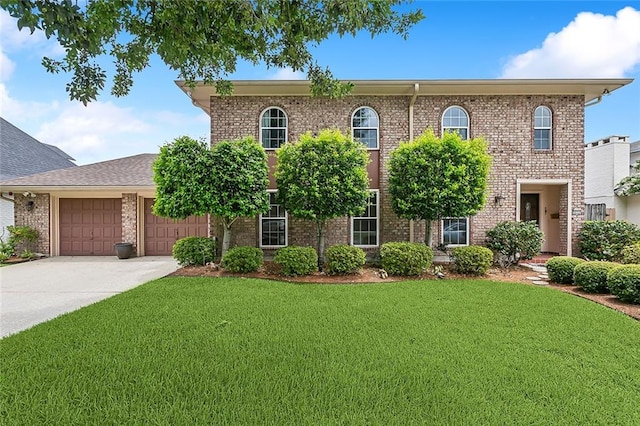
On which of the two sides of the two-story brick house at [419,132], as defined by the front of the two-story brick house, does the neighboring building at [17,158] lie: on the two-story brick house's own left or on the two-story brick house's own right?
on the two-story brick house's own right

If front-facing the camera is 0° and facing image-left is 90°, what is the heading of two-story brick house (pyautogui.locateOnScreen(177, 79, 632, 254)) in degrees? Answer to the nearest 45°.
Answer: approximately 0°

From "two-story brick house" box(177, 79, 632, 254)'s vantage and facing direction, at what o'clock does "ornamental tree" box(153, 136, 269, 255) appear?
The ornamental tree is roughly at 2 o'clock from the two-story brick house.

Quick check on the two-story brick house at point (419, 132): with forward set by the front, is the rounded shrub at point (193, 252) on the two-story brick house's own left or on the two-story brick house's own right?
on the two-story brick house's own right

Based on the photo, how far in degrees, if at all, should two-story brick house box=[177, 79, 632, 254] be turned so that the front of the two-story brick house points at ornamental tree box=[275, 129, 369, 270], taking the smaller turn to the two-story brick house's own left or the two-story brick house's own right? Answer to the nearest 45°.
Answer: approximately 45° to the two-story brick house's own right
